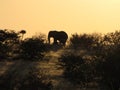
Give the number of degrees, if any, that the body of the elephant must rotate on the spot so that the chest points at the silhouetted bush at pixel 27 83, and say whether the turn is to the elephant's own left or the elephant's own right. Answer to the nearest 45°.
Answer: approximately 90° to the elephant's own left

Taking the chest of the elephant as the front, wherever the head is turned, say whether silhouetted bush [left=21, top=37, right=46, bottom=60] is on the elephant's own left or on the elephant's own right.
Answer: on the elephant's own left

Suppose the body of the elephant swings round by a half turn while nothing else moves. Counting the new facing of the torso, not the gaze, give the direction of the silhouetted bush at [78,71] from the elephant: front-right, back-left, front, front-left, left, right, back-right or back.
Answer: right

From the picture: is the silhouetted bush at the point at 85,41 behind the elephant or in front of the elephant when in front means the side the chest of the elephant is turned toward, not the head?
behind

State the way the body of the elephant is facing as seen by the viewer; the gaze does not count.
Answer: to the viewer's left
